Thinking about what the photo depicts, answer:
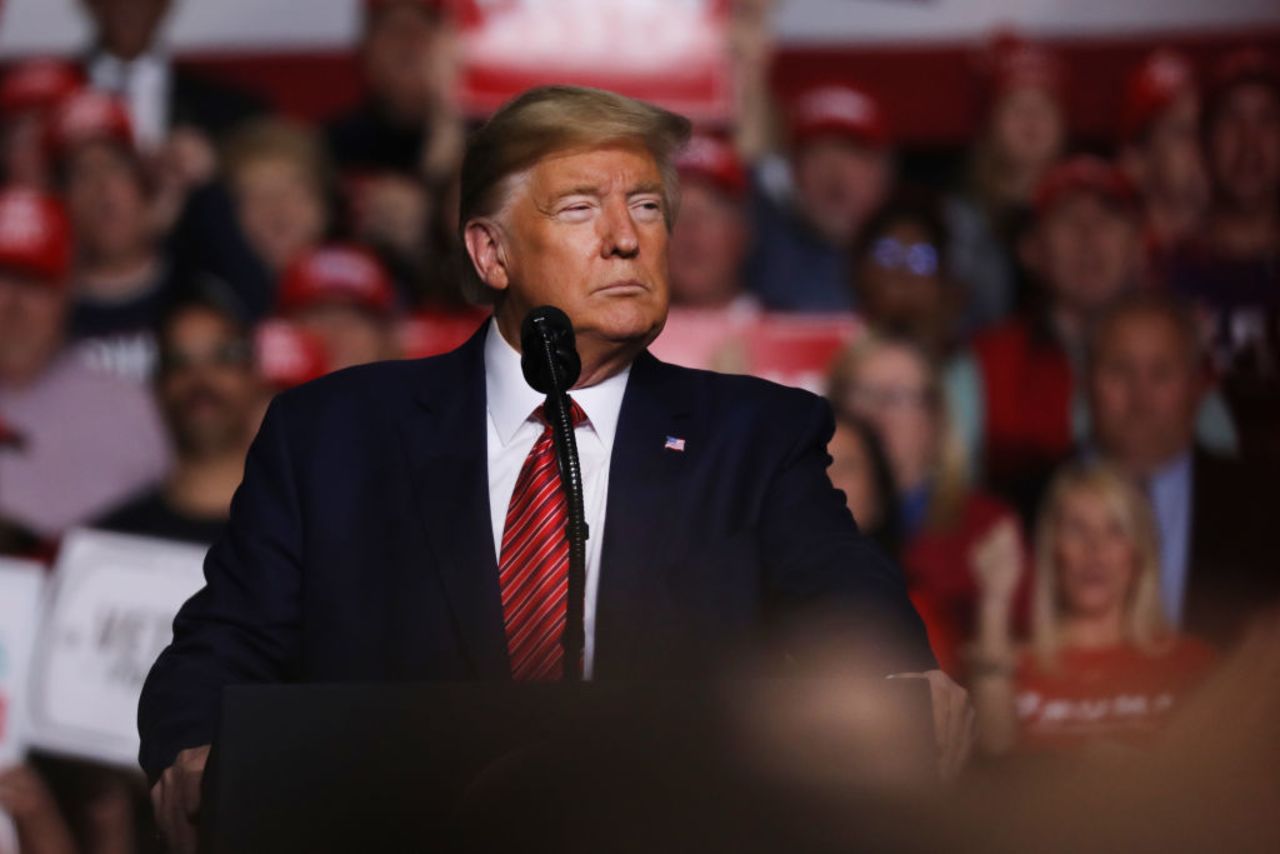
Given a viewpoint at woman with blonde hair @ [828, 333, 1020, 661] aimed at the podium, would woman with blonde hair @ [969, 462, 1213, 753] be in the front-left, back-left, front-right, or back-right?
front-left

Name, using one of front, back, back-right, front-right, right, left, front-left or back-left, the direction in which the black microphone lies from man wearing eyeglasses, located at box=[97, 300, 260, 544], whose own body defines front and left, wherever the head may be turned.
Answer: front

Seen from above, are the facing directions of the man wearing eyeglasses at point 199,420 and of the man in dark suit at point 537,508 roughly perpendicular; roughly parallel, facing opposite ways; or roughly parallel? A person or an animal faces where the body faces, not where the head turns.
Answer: roughly parallel

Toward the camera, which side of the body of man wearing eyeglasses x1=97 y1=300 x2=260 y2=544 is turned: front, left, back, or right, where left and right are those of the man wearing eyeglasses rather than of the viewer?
front

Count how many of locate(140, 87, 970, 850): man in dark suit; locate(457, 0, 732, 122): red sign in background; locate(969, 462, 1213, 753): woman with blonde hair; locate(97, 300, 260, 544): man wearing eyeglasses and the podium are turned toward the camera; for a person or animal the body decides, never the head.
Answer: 5

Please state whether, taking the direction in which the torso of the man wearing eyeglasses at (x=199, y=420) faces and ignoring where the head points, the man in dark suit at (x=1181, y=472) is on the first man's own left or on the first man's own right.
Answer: on the first man's own left

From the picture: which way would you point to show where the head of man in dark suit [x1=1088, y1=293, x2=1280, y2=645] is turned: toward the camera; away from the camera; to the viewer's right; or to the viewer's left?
toward the camera

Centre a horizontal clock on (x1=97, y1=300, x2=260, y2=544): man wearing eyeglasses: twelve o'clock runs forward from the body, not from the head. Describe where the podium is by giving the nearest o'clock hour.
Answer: The podium is roughly at 12 o'clock from the man wearing eyeglasses.

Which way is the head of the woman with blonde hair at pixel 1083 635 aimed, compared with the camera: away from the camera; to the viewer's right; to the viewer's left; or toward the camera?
toward the camera

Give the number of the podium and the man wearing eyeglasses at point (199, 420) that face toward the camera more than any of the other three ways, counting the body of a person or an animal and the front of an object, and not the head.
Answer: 2

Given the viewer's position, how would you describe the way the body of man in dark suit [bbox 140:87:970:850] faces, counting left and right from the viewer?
facing the viewer

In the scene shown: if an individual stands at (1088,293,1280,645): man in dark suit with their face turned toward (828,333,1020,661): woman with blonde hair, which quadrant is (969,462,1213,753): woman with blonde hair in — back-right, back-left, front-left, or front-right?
front-left

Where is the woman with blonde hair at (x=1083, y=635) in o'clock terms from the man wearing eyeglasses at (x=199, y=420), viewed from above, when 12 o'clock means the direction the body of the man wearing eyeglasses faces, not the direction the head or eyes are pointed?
The woman with blonde hair is roughly at 10 o'clock from the man wearing eyeglasses.
